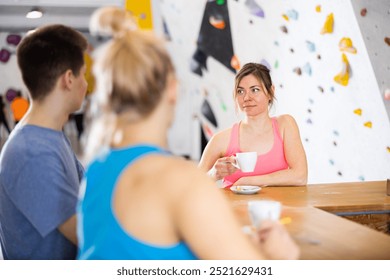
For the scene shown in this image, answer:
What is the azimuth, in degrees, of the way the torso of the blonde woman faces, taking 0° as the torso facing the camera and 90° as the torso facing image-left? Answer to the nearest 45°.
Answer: approximately 225°

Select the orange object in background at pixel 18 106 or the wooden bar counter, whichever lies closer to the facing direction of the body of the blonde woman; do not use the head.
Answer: the wooden bar counter

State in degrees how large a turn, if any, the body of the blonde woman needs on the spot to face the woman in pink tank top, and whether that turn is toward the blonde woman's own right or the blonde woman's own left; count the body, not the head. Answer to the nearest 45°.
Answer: approximately 45° to the blonde woman's own left

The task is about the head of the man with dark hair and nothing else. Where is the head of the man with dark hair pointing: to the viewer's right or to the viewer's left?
to the viewer's right

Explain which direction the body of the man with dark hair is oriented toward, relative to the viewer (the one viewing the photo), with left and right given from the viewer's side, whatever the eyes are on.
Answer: facing away from the viewer and to the right of the viewer

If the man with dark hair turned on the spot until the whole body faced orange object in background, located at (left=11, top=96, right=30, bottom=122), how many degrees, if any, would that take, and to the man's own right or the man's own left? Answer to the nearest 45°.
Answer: approximately 45° to the man's own left

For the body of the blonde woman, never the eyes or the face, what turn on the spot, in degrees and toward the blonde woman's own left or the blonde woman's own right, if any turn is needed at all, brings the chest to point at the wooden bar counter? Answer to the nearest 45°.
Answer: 0° — they already face it

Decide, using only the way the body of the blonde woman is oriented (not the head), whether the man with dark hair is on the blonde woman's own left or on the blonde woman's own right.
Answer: on the blonde woman's own left

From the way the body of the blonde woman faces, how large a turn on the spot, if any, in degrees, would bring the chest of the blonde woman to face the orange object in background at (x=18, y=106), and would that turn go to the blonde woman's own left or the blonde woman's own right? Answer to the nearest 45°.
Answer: approximately 45° to the blonde woman's own left
